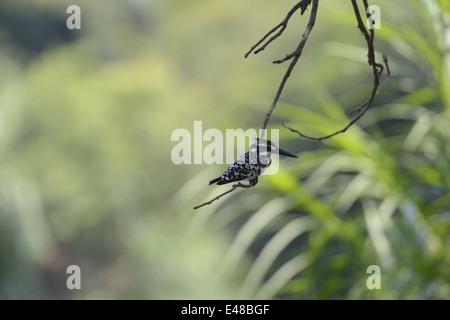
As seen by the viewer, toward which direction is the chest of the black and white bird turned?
to the viewer's right
